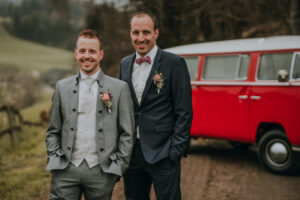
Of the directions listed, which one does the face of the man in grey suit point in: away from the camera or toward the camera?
toward the camera

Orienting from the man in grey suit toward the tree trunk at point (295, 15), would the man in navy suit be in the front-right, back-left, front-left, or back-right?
front-right

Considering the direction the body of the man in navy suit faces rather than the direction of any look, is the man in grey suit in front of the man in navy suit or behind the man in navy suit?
in front

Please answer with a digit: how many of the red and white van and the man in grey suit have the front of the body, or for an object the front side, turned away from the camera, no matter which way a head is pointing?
0

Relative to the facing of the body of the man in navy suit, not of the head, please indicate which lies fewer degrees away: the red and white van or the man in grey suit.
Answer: the man in grey suit

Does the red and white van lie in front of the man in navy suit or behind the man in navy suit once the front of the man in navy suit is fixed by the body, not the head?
behind

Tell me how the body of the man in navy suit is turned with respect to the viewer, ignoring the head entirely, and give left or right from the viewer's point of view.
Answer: facing the viewer and to the left of the viewer

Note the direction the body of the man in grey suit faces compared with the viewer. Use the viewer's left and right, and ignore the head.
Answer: facing the viewer

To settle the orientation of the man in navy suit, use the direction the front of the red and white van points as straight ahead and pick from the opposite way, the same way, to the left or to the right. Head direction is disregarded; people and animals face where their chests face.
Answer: to the right

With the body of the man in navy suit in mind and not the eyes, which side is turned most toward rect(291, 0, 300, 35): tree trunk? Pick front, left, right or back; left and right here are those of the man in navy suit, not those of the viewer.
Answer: back
